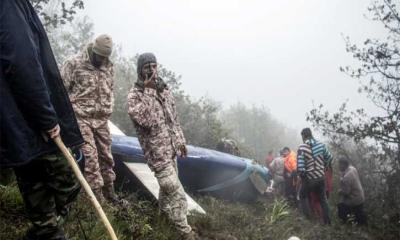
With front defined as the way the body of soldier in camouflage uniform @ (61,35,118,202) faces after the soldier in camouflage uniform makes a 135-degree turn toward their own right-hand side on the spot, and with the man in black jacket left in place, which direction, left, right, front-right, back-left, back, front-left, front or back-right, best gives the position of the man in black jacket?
left

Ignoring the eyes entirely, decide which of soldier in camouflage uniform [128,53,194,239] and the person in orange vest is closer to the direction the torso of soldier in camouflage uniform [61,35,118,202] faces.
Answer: the soldier in camouflage uniform

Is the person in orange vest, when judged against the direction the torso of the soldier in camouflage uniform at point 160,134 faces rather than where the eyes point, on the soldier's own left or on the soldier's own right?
on the soldier's own left

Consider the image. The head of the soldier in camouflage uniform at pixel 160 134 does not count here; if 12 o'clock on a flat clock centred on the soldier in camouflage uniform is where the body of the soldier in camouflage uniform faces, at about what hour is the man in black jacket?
The man in black jacket is roughly at 2 o'clock from the soldier in camouflage uniform.

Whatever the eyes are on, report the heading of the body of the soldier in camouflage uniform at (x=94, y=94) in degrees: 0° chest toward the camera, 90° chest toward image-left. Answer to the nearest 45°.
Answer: approximately 315°

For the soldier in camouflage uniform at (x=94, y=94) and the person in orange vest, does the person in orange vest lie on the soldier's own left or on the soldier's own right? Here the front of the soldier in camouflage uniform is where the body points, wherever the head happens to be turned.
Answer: on the soldier's own left

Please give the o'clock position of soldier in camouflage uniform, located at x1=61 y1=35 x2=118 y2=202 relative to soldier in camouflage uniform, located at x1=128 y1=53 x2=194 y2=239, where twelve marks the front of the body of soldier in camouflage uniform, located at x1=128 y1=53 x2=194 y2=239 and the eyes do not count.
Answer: soldier in camouflage uniform, located at x1=61 y1=35 x2=118 y2=202 is roughly at 5 o'clock from soldier in camouflage uniform, located at x1=128 y1=53 x2=194 y2=239.

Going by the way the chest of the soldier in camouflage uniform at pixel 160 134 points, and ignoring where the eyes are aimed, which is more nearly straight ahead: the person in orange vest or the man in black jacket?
the man in black jacket

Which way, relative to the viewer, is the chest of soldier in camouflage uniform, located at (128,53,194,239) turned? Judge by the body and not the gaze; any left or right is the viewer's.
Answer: facing the viewer and to the right of the viewer

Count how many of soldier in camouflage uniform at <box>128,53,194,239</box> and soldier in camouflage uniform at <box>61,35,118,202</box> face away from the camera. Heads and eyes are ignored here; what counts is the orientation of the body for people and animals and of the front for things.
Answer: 0
